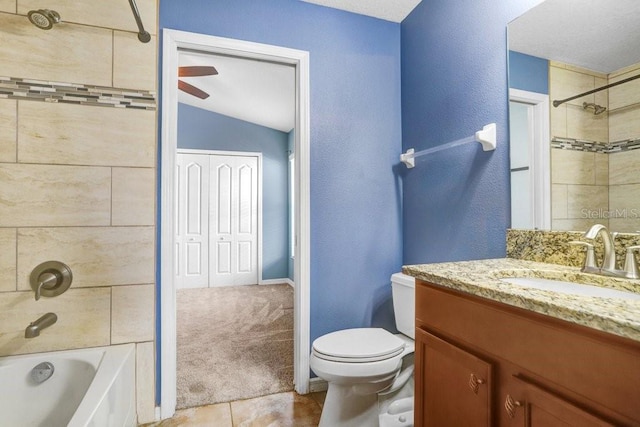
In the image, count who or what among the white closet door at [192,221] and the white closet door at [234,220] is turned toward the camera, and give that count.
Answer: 2

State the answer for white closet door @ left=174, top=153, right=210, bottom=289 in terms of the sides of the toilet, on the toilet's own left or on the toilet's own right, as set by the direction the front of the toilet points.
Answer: on the toilet's own right

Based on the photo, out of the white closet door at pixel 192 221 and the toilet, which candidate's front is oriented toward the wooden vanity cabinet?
the white closet door

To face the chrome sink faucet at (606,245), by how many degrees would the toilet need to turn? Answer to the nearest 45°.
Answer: approximately 135° to its left

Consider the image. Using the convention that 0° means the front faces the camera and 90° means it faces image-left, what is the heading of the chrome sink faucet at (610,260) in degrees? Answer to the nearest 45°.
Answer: approximately 45°

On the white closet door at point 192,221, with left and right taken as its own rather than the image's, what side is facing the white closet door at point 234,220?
left

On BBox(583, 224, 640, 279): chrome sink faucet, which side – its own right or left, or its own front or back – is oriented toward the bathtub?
front

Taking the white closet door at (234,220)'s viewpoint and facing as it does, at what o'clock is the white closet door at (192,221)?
the white closet door at (192,221) is roughly at 3 o'clock from the white closet door at (234,220).

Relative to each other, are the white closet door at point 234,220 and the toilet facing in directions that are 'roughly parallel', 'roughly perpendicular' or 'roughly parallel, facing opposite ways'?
roughly perpendicular

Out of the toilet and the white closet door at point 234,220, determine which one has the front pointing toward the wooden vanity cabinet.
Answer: the white closet door

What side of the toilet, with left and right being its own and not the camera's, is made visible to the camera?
left

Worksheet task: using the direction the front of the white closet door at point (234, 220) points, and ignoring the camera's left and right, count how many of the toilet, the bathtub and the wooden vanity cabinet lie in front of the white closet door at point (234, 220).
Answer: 3
